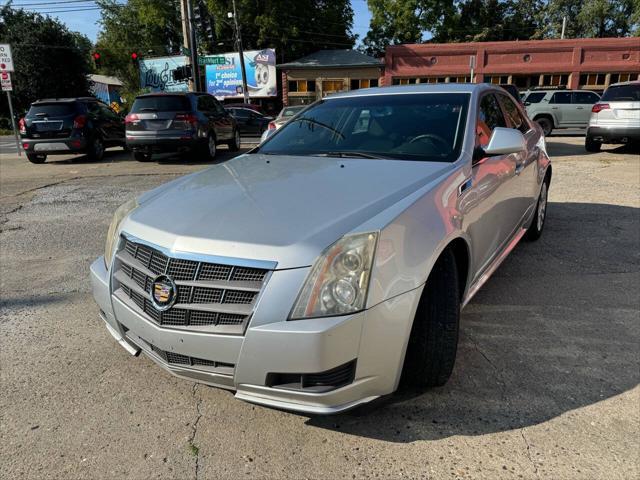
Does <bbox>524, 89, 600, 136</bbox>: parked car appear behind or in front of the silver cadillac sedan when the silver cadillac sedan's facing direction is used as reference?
behind

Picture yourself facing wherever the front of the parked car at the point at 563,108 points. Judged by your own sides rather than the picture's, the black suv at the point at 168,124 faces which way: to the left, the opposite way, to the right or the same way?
to the left

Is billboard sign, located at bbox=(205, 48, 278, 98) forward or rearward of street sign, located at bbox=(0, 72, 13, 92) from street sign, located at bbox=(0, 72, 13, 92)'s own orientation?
rearward

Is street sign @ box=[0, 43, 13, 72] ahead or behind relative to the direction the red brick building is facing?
ahead

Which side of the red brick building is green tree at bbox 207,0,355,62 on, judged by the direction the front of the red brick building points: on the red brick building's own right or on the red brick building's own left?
on the red brick building's own right

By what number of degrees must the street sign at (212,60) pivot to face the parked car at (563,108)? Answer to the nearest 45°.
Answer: approximately 45° to its left

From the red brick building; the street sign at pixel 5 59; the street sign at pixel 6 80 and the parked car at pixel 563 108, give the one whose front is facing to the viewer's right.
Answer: the parked car

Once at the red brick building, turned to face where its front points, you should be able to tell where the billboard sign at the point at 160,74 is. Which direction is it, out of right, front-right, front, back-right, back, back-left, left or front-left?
right

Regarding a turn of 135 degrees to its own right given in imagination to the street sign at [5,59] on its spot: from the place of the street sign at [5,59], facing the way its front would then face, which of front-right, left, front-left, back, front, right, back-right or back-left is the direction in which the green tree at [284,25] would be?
right

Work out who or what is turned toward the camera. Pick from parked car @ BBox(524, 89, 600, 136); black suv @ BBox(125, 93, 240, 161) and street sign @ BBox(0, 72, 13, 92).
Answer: the street sign

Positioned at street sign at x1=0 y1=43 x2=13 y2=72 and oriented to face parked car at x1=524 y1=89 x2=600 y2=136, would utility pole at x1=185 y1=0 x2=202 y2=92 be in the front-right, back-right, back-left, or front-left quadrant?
front-left

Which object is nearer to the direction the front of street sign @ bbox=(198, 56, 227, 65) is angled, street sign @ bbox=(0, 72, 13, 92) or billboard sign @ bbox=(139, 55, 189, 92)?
the street sign

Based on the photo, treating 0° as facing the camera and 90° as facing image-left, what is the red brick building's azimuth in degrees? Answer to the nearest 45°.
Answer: approximately 0°

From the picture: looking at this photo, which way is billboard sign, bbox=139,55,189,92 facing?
toward the camera
